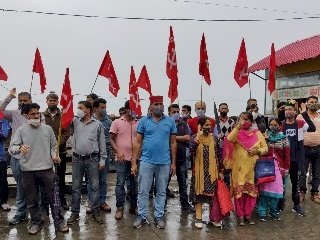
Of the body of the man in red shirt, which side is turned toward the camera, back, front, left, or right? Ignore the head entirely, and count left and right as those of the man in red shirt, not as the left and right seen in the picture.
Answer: front

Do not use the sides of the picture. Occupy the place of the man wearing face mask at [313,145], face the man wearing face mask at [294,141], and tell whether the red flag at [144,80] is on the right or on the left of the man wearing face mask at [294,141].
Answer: right

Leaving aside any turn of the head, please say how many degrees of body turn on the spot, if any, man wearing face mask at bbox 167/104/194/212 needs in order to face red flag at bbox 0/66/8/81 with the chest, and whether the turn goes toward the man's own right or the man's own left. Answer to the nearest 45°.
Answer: approximately 90° to the man's own right

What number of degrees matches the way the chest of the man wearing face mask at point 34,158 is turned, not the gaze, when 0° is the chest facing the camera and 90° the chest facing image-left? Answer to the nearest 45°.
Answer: approximately 0°

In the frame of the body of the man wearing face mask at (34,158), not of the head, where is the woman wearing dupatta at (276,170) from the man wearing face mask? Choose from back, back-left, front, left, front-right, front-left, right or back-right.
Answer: left

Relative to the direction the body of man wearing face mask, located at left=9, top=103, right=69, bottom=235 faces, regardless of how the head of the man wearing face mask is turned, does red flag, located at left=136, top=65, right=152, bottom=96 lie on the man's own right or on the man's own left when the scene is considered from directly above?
on the man's own left

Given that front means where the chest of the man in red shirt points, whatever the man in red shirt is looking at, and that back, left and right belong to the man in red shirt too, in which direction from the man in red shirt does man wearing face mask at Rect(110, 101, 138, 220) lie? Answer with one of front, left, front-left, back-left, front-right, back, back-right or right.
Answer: front-right

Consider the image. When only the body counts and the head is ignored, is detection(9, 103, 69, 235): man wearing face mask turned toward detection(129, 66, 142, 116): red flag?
no

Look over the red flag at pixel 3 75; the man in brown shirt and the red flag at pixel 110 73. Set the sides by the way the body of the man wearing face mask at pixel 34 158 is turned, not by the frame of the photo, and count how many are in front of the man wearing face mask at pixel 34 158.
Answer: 0

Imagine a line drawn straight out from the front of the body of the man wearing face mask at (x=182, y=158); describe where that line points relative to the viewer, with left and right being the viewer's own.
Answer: facing the viewer

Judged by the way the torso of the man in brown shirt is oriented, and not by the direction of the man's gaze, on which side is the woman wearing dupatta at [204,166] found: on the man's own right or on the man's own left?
on the man's own left

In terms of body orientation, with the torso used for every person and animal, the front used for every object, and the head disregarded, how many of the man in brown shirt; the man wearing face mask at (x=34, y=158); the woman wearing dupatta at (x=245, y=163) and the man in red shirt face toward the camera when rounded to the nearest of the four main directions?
4

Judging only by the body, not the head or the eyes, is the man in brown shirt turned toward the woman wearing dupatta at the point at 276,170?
no

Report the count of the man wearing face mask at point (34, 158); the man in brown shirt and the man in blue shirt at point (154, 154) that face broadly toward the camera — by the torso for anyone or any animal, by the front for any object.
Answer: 3

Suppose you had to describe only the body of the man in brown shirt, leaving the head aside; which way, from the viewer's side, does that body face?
toward the camera

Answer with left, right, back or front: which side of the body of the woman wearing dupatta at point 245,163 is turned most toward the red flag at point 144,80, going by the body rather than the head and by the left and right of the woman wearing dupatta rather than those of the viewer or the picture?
right

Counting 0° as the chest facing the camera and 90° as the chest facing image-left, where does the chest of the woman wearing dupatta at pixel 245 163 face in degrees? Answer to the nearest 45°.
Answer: approximately 0°
